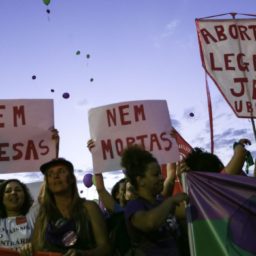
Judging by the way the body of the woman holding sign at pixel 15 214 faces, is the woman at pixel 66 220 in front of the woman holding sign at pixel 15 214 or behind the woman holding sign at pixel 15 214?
in front

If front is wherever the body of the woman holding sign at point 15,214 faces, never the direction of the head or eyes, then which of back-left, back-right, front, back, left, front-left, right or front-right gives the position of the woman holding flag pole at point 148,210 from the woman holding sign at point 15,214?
front-left

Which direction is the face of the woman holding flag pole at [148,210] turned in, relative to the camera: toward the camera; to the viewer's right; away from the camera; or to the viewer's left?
to the viewer's right

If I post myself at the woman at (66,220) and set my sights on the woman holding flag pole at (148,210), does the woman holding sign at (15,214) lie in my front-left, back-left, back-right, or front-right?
back-left

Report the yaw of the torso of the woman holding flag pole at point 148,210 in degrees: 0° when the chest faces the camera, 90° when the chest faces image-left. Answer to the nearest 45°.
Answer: approximately 315°

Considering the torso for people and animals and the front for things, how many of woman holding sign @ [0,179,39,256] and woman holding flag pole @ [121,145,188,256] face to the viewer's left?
0

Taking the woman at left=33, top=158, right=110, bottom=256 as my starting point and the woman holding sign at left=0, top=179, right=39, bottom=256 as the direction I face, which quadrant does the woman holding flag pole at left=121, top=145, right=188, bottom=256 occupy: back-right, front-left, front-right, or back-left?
back-right

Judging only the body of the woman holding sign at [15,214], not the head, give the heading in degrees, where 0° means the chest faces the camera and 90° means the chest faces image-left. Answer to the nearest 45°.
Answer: approximately 0°

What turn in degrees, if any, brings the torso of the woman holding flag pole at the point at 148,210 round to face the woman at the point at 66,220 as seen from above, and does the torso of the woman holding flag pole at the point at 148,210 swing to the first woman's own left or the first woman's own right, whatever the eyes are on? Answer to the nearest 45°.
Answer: approximately 135° to the first woman's own right
